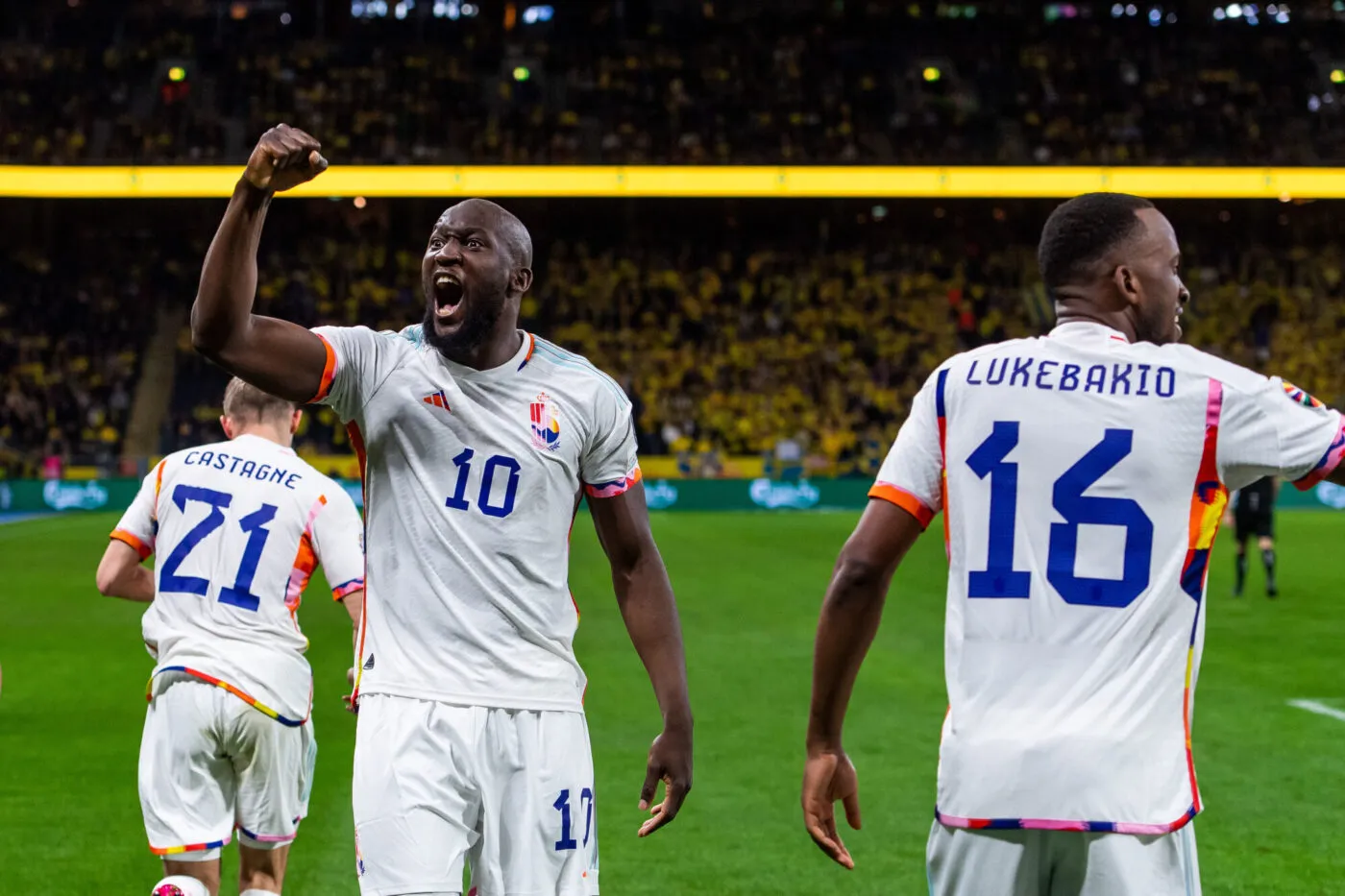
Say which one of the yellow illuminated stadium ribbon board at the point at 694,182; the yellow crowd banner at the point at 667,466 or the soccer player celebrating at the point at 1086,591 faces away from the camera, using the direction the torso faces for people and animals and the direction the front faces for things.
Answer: the soccer player celebrating

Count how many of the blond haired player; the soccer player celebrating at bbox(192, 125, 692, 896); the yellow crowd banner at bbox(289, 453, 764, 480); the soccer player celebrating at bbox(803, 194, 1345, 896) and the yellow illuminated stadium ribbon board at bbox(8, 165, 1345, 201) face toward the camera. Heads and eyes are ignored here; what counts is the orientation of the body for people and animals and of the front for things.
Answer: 3

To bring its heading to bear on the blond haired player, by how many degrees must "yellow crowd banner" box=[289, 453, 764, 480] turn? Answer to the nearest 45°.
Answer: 0° — it already faces them

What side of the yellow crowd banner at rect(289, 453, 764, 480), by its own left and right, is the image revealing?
front

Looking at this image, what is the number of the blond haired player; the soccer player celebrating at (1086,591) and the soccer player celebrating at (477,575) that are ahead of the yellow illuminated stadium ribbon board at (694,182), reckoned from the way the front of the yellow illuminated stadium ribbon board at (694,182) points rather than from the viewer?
3

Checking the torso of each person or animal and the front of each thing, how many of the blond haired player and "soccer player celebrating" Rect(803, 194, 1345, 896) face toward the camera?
0

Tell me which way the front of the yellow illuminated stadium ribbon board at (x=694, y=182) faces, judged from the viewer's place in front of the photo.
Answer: facing the viewer

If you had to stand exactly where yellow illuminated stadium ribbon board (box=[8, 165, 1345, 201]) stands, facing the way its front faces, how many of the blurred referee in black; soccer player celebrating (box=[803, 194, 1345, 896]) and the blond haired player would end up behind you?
0

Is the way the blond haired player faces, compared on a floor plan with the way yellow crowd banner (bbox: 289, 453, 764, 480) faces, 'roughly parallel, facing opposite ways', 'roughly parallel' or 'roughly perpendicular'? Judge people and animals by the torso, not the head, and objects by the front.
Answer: roughly parallel, facing opposite ways

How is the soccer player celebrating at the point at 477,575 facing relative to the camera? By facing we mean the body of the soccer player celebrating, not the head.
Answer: toward the camera

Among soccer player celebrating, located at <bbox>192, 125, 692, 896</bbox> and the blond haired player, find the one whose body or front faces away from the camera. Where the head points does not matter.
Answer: the blond haired player

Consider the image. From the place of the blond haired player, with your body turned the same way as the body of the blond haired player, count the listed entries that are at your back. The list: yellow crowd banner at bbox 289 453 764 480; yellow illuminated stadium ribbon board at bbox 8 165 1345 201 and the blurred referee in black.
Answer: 0

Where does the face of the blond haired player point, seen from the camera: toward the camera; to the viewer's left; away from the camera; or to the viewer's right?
away from the camera

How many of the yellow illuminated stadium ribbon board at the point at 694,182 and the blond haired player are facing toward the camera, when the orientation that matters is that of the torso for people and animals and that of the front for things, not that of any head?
1

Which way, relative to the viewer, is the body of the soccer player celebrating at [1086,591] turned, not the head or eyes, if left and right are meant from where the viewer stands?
facing away from the viewer

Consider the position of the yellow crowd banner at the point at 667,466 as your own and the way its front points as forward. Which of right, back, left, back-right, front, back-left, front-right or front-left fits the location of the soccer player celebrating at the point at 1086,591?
front

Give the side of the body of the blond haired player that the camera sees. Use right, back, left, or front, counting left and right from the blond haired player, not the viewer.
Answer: back
